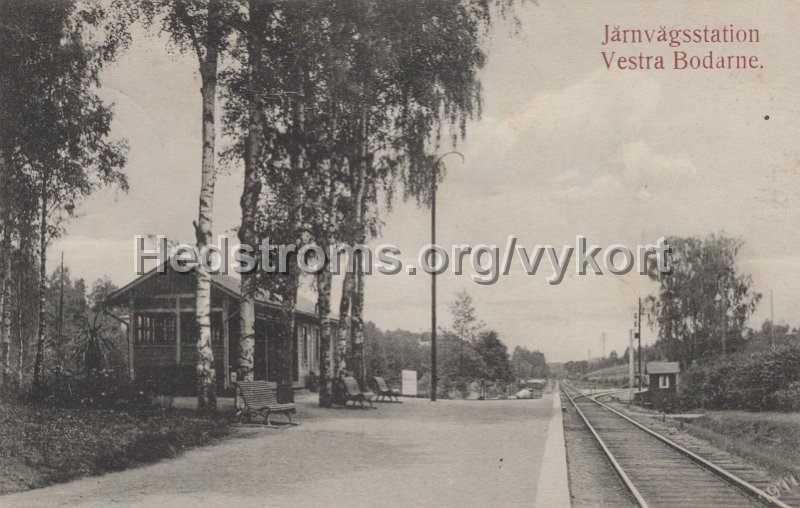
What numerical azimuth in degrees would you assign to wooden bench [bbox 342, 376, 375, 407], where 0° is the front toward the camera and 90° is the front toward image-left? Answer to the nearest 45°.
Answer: approximately 315°

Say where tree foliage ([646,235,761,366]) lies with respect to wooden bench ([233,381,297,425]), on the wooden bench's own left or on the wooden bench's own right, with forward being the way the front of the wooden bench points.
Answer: on the wooden bench's own left

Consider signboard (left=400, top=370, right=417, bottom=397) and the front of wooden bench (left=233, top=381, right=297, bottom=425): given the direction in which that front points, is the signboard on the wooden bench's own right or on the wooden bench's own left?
on the wooden bench's own left

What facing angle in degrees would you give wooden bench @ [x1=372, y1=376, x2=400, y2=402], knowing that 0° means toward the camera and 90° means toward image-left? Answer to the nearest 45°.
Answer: approximately 315°
